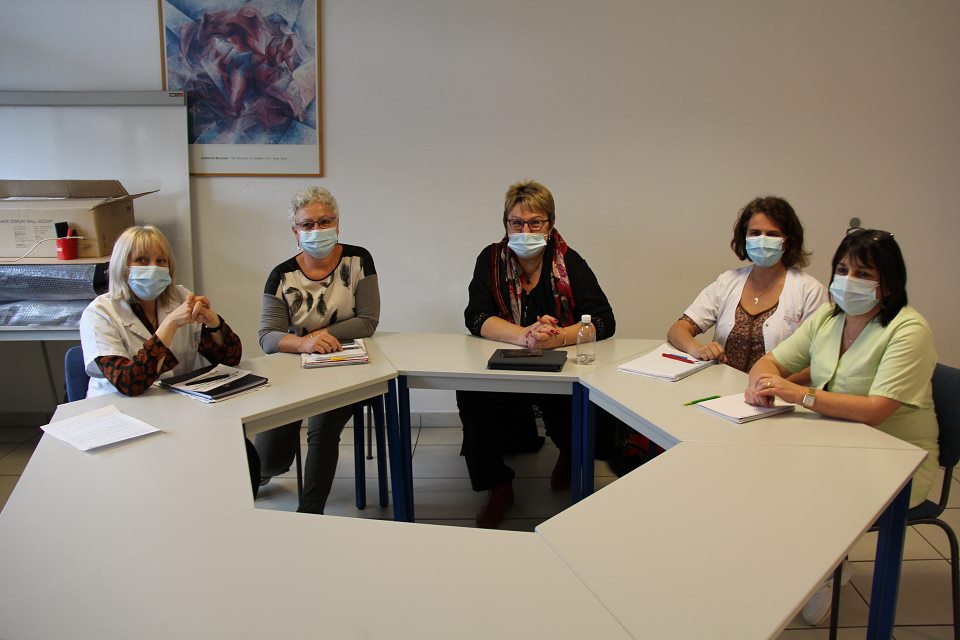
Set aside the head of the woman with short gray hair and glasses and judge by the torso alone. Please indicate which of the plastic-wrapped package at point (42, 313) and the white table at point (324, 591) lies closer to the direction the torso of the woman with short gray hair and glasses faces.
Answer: the white table

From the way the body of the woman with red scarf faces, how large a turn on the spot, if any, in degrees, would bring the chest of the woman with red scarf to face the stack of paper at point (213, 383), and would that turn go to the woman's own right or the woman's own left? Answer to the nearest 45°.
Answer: approximately 45° to the woman's own right

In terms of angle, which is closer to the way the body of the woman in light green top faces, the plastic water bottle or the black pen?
the black pen

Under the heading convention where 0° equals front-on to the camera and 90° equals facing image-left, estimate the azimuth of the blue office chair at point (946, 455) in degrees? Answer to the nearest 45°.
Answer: approximately 90°

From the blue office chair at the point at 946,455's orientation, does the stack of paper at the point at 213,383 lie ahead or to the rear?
ahead

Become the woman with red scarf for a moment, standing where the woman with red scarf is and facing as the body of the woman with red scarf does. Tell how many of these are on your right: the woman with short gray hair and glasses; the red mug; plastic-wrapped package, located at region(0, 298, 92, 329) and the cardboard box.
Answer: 4

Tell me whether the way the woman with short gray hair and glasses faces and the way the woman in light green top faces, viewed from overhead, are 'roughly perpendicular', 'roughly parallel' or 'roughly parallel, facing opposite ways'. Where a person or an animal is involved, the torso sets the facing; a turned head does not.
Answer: roughly perpendicular

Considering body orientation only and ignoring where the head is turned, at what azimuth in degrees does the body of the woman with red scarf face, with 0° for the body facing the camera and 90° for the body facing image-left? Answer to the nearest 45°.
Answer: approximately 0°

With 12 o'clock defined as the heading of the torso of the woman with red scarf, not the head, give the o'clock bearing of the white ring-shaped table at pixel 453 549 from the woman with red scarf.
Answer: The white ring-shaped table is roughly at 12 o'clock from the woman with red scarf.

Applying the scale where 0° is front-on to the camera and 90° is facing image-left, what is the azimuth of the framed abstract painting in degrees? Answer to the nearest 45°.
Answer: approximately 0°

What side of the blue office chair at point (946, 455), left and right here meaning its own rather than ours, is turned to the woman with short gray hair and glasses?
front
